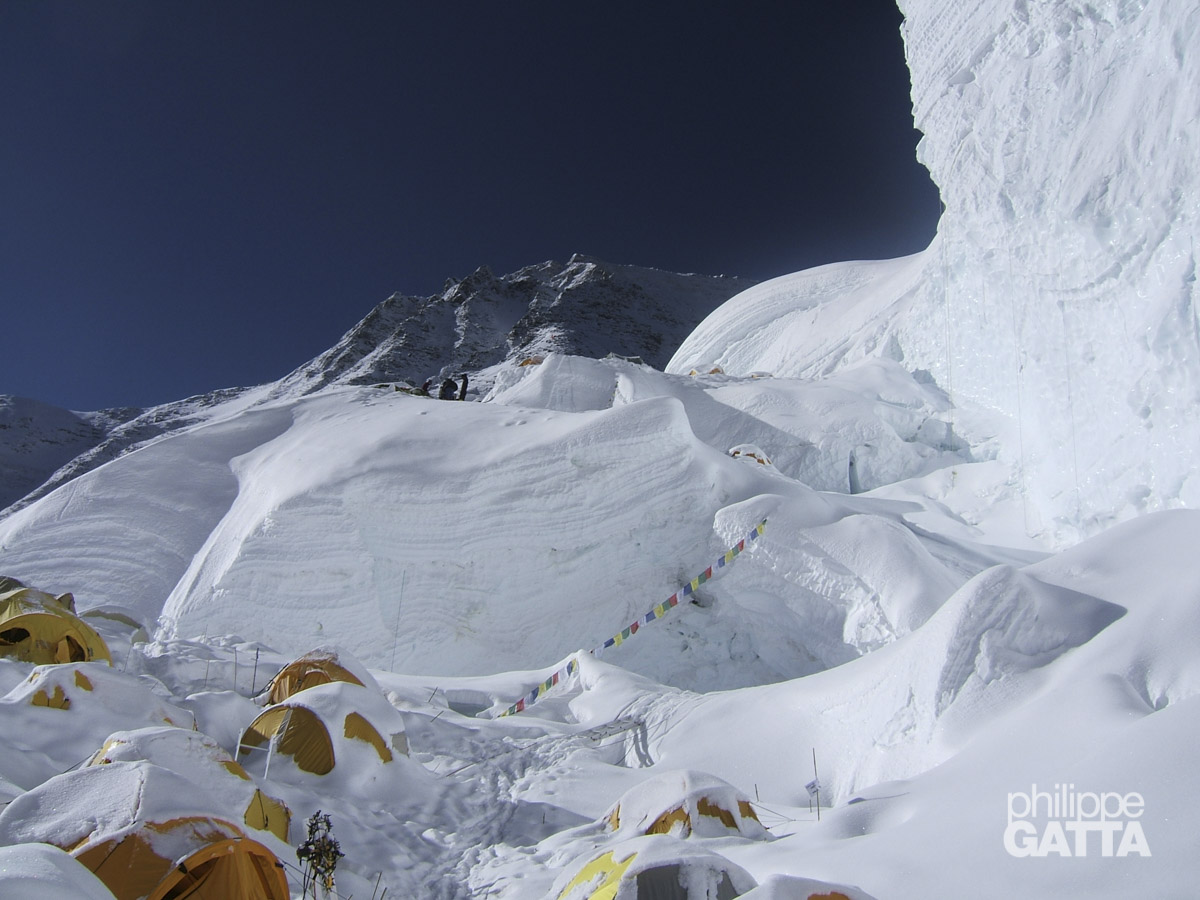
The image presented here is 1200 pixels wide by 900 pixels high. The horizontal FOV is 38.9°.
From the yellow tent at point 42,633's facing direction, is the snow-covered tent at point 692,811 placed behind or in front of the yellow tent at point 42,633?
in front

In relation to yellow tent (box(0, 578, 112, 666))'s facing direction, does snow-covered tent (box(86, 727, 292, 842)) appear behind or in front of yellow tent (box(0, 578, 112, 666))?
in front

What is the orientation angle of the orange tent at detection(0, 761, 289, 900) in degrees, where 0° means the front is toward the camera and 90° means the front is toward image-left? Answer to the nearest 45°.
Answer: approximately 315°

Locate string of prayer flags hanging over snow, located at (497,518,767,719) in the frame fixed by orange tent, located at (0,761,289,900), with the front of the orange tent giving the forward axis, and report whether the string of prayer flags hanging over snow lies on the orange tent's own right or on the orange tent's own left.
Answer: on the orange tent's own left

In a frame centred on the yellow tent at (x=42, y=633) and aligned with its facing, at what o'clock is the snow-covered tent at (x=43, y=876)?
The snow-covered tent is roughly at 12 o'clock from the yellow tent.

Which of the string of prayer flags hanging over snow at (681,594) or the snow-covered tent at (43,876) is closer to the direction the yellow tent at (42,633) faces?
the snow-covered tent

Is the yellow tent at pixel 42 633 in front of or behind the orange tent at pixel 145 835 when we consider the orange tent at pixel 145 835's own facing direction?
behind

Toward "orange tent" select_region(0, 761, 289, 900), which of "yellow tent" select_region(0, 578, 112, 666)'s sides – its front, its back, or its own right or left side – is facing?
front

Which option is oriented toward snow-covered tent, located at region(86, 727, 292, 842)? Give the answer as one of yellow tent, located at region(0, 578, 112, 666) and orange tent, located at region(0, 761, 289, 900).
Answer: yellow tent, located at region(0, 578, 112, 666)

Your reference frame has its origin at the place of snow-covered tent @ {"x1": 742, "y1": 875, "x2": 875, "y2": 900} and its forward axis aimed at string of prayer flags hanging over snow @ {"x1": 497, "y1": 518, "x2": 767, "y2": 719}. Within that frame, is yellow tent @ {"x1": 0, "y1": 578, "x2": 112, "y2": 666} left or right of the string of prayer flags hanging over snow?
left

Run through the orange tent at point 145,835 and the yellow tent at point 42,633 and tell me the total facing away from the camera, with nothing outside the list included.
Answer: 0

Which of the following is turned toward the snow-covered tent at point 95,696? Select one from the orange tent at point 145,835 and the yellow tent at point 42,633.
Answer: the yellow tent at point 42,633

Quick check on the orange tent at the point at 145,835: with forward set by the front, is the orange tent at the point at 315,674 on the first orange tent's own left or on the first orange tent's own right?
on the first orange tent's own left

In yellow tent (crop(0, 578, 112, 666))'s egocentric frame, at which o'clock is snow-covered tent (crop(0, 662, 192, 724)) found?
The snow-covered tent is roughly at 12 o'clock from the yellow tent.

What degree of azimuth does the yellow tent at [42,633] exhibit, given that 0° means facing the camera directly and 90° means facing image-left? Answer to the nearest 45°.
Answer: approximately 0°
